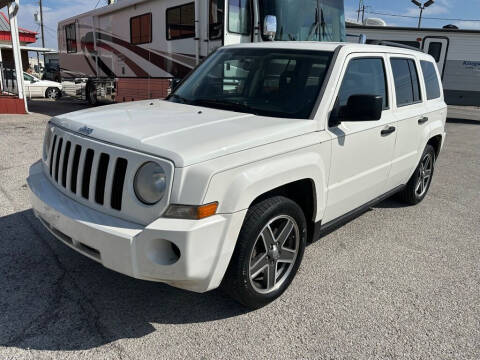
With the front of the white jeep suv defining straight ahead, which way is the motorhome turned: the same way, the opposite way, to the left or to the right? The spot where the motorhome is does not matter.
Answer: to the left

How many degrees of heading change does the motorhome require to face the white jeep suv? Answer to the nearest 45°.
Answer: approximately 45° to its right

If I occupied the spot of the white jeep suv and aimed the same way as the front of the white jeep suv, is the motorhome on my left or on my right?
on my right

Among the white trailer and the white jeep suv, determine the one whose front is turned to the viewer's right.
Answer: the white trailer

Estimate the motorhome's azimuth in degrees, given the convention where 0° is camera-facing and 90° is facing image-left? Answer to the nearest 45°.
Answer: approximately 315°

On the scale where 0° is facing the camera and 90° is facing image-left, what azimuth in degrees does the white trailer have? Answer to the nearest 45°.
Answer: approximately 270°

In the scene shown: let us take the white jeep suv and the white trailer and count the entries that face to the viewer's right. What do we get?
1

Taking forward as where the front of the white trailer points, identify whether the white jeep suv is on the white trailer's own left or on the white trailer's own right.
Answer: on the white trailer's own right

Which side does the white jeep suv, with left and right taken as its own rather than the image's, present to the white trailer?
back

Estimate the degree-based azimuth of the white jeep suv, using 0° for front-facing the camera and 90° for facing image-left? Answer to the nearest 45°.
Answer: approximately 45°
